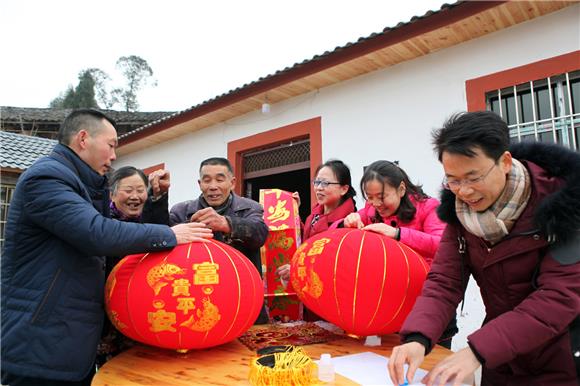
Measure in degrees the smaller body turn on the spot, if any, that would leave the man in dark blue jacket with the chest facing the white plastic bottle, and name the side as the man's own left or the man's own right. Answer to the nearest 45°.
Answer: approximately 45° to the man's own right

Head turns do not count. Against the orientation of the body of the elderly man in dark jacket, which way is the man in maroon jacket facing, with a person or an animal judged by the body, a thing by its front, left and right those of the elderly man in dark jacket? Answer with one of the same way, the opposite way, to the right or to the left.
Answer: to the right

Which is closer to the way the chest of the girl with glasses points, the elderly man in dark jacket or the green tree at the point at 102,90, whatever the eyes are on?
the elderly man in dark jacket

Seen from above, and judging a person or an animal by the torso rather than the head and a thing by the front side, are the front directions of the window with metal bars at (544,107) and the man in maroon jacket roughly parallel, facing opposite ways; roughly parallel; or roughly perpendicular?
roughly parallel

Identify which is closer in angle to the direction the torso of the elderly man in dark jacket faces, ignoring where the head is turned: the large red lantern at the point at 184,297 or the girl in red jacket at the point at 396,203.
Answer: the large red lantern

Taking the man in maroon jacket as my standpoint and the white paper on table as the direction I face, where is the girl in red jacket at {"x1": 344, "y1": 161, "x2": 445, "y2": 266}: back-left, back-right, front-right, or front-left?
front-right

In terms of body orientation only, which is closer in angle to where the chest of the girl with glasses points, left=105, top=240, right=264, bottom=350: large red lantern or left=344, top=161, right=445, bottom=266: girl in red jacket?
the large red lantern

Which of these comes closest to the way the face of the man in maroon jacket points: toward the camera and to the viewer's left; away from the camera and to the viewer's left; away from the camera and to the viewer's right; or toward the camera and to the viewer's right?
toward the camera and to the viewer's left

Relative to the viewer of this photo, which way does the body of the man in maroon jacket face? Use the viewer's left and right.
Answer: facing the viewer and to the left of the viewer

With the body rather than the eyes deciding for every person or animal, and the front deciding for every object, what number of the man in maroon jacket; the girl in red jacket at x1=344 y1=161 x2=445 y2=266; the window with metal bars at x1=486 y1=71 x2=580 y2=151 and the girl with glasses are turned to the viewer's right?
0

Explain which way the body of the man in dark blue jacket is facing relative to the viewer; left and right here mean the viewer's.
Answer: facing to the right of the viewer

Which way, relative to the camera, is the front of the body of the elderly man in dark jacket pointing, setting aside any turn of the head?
toward the camera

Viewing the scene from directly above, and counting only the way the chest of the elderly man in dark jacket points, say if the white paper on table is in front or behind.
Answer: in front

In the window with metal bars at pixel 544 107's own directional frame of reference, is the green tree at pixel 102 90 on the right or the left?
on its right

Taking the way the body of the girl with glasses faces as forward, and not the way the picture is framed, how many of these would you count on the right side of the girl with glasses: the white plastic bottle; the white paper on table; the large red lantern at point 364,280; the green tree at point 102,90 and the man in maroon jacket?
1

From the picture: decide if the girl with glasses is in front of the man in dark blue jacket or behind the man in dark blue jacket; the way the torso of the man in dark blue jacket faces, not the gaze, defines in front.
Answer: in front

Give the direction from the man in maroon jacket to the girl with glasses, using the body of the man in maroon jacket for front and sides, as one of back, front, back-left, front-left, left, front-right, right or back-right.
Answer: right

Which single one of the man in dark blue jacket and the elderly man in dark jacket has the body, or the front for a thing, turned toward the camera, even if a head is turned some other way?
the elderly man in dark jacket
